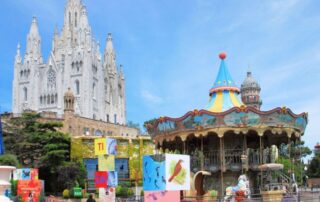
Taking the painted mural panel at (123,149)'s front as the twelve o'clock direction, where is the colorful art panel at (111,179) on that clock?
The colorful art panel is roughly at 12 o'clock from the painted mural panel.

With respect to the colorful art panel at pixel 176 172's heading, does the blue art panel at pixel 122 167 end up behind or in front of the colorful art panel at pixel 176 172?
behind

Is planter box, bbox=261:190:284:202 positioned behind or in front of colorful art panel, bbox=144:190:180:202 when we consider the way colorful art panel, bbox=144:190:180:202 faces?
behind
